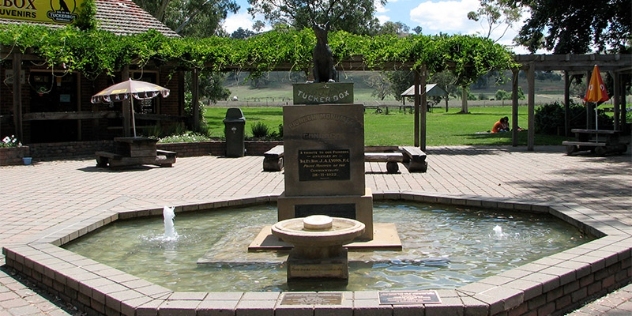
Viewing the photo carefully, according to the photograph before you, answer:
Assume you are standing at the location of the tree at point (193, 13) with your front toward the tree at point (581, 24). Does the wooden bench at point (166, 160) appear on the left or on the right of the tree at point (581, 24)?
right

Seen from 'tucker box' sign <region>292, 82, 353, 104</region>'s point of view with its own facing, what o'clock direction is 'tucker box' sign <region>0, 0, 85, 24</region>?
'tucker box' sign <region>0, 0, 85, 24</region> is roughly at 5 o'clock from 'tucker box' sign <region>292, 82, 353, 104</region>.

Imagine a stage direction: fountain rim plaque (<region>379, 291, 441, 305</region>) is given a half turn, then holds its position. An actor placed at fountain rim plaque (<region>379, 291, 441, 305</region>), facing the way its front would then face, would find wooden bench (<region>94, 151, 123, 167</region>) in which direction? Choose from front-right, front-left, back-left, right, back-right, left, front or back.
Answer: front-left

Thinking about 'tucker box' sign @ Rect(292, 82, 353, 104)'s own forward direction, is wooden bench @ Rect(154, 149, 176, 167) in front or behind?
behind

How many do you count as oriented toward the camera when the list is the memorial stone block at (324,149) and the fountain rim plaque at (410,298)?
2

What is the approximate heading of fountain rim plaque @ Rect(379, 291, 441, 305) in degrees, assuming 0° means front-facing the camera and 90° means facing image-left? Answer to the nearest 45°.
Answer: approximately 0°

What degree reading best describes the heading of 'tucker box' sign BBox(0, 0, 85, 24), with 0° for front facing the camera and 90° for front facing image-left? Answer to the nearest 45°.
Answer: approximately 0°

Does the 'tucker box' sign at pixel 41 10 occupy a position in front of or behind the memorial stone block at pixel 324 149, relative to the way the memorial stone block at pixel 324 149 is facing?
behind

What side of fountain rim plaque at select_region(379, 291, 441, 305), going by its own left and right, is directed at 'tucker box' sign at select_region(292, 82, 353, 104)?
back

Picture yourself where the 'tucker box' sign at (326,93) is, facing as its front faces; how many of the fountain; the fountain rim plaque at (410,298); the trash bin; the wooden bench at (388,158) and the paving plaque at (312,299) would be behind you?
2
